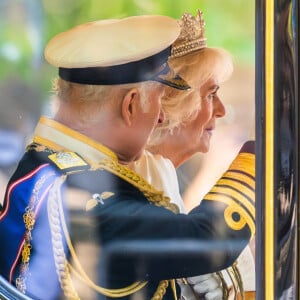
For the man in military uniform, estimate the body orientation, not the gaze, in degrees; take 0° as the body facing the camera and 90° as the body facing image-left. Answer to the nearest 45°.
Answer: approximately 225°

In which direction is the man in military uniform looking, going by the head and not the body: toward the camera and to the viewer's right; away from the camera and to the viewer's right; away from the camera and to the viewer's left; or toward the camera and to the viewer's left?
away from the camera and to the viewer's right
